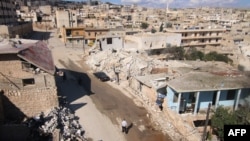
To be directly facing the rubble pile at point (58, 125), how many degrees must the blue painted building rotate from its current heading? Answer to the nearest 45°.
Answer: approximately 45° to its right

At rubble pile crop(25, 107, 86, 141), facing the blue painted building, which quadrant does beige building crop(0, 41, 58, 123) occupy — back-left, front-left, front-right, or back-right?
back-left

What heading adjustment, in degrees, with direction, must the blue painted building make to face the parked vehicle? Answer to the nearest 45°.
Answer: approximately 135° to its right

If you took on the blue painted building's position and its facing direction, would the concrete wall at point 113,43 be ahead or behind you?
behind

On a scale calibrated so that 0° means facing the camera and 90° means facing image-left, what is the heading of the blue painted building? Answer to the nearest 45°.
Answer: approximately 0°

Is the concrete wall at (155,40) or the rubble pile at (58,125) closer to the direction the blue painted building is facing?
the rubble pile

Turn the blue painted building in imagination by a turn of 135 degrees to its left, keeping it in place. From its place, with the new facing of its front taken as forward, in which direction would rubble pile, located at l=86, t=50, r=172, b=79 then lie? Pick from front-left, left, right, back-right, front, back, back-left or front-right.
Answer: left

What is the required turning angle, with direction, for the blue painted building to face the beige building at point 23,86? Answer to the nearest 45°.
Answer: approximately 45° to its right
